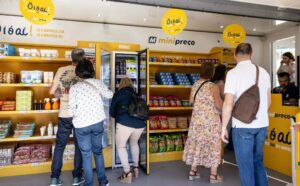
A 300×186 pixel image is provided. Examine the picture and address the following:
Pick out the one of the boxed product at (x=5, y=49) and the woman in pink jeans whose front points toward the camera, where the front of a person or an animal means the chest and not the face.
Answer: the boxed product

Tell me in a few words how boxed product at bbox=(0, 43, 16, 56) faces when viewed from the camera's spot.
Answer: facing the viewer

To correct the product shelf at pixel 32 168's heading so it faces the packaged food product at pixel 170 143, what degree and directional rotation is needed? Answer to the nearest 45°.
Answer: approximately 90° to its left

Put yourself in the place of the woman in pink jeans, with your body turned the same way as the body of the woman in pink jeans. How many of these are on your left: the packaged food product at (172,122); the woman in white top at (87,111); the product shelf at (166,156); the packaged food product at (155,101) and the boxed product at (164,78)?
1

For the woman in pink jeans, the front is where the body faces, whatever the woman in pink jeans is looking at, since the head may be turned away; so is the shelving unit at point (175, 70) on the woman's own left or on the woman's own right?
on the woman's own right

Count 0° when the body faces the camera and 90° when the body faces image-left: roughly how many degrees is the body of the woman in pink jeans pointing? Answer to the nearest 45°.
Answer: approximately 135°

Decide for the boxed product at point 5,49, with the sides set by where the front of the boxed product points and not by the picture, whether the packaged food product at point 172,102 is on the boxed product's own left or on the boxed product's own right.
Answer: on the boxed product's own left

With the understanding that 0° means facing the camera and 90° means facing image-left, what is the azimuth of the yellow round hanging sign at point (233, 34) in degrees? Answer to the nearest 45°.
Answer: approximately 0°

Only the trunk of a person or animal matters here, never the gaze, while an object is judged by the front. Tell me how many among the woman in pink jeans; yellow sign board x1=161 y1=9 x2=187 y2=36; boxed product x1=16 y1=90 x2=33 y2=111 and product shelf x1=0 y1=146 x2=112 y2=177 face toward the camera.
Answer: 3

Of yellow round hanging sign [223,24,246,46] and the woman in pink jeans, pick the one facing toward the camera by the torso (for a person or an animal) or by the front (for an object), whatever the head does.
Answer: the yellow round hanging sign

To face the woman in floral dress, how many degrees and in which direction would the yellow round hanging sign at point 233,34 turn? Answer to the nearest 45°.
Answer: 0° — it already faces them

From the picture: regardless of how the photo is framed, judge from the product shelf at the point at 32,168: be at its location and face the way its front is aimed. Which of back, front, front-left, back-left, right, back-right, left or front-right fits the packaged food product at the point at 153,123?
left

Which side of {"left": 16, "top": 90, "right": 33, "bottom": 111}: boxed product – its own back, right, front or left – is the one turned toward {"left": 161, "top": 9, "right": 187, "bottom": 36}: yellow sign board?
left

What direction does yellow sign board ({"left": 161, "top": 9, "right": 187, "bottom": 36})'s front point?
toward the camera

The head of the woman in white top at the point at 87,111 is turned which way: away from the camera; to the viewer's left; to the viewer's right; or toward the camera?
away from the camera

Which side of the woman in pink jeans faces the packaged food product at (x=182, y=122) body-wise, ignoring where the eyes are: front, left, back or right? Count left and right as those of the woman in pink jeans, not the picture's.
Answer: right

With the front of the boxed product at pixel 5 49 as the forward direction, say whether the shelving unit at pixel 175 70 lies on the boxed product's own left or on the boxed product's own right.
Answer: on the boxed product's own left

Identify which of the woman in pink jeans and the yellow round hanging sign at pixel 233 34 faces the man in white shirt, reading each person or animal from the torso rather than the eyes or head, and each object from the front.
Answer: the yellow round hanging sign
